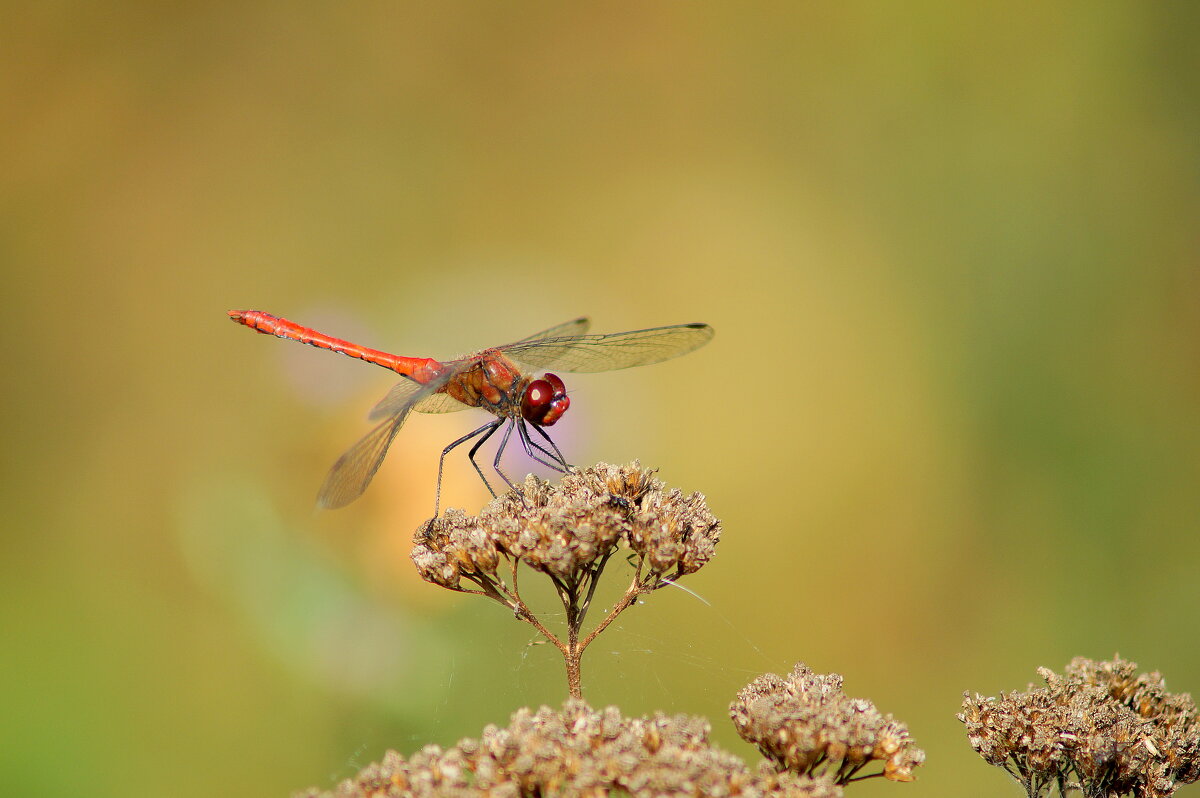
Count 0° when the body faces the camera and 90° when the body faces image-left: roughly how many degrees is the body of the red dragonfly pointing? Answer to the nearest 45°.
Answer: approximately 315°
